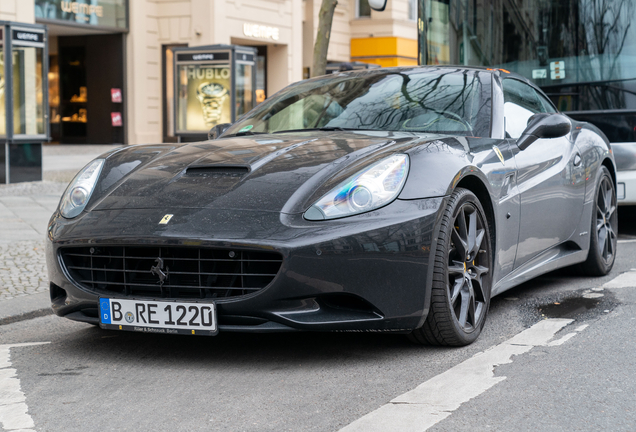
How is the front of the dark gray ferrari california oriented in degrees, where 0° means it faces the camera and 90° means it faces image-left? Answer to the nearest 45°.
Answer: approximately 45°

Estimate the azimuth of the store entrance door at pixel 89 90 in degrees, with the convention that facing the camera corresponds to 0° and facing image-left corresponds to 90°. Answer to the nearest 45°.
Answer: approximately 0°
